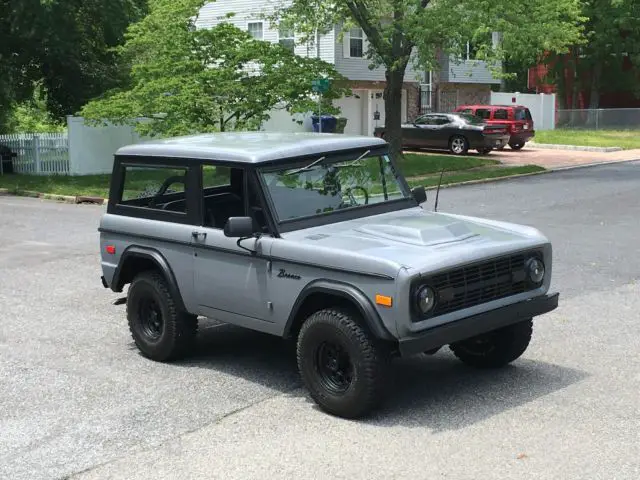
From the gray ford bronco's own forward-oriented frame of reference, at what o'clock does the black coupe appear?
The black coupe is roughly at 8 o'clock from the gray ford bronco.

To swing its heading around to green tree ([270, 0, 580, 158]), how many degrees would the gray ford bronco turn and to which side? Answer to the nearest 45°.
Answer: approximately 135° to its left

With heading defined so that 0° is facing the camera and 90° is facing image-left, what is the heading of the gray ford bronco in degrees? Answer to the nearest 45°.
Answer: approximately 315°

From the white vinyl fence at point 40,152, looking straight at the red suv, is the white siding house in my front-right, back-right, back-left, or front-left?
front-left

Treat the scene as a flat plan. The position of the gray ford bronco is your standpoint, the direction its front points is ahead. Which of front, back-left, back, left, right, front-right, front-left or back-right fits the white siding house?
back-left

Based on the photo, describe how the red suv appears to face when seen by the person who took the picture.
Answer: facing away from the viewer and to the left of the viewer

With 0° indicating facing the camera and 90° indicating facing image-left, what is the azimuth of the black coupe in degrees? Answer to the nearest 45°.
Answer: approximately 135°

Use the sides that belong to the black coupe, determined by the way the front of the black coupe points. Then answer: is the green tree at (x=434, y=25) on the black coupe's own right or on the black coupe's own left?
on the black coupe's own left

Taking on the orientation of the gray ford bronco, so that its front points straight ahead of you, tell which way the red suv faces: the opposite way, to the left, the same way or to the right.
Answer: the opposite way

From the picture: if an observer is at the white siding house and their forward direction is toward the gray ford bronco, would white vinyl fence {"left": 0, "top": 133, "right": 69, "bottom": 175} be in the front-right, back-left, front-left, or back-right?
front-right

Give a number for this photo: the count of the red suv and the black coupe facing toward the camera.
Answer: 0

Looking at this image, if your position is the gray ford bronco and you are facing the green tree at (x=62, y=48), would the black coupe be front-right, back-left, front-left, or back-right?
front-right
